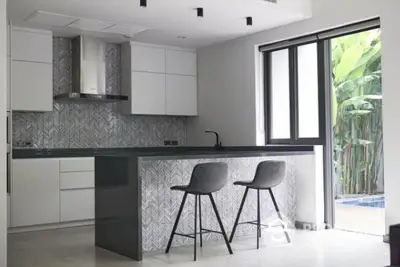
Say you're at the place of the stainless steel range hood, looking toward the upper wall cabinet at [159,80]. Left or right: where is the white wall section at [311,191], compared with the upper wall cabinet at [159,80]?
right

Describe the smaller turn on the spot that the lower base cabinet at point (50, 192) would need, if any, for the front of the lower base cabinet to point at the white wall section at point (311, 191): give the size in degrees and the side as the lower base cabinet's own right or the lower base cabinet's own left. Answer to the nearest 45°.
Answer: approximately 90° to the lower base cabinet's own left

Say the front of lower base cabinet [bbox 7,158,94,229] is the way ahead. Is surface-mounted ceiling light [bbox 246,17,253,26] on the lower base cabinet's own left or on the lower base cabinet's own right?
on the lower base cabinet's own left

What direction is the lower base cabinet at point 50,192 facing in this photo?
toward the camera

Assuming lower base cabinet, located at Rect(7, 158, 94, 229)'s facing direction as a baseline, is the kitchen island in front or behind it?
in front

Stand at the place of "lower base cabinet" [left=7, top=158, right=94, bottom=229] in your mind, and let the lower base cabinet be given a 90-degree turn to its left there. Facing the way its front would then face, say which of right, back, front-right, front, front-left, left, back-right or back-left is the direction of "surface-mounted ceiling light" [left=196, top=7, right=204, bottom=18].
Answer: front-right

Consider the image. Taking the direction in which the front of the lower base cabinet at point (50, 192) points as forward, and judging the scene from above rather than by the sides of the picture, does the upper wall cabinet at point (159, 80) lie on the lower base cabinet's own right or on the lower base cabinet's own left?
on the lower base cabinet's own left

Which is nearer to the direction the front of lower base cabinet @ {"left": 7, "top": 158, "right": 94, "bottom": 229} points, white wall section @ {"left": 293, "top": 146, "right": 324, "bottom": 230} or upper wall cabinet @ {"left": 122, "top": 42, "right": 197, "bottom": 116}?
the white wall section
